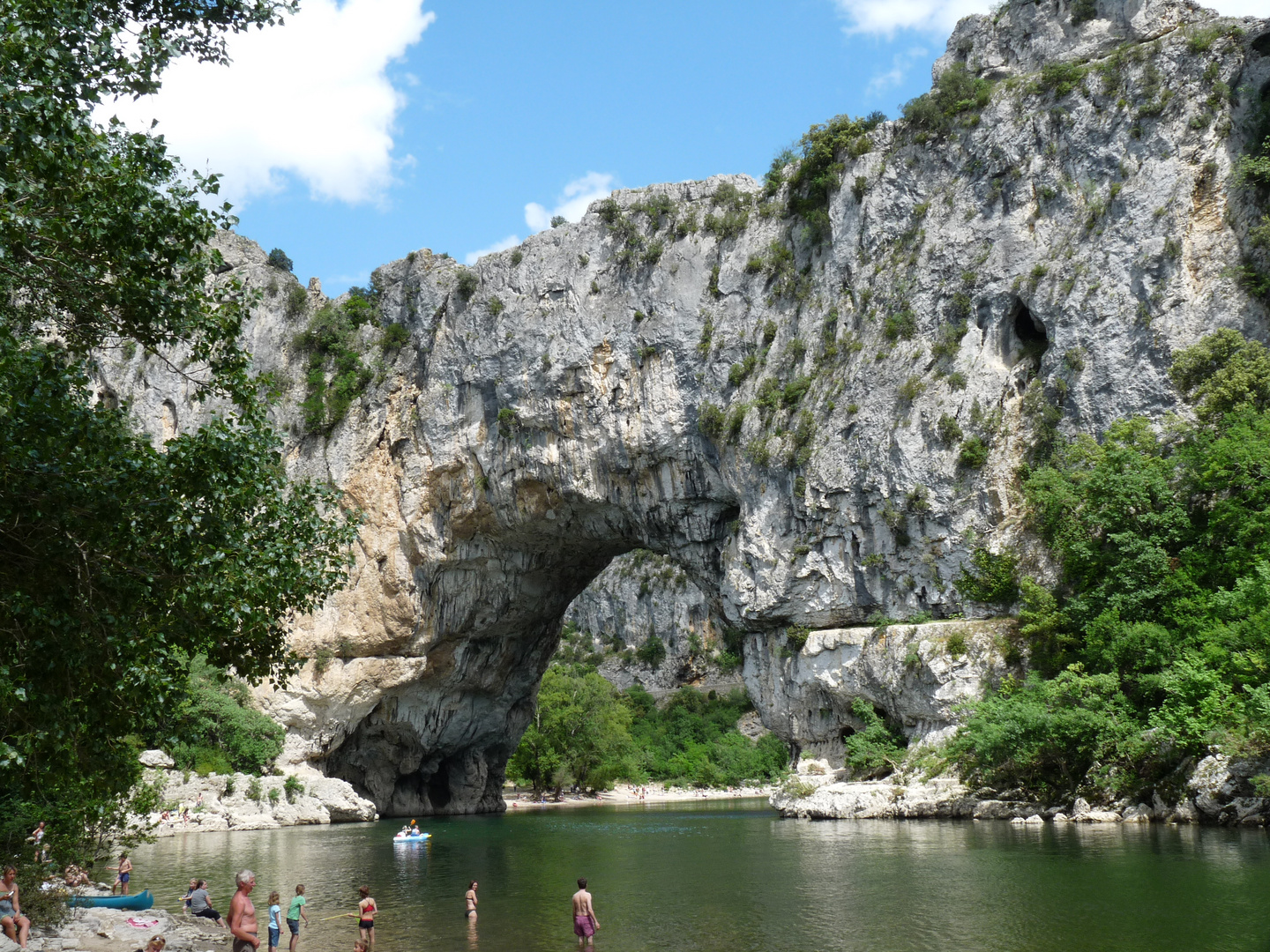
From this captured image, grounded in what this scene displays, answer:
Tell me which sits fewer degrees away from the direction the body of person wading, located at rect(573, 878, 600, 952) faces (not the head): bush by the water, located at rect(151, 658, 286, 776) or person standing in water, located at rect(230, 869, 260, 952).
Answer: the bush by the water

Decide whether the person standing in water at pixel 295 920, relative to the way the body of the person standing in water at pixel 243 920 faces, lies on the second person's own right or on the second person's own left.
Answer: on the second person's own left

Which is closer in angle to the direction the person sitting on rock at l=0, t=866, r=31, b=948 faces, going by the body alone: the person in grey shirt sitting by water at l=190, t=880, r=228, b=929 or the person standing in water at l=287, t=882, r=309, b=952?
the person standing in water

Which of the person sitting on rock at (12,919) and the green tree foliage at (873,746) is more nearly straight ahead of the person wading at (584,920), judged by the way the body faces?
the green tree foliage

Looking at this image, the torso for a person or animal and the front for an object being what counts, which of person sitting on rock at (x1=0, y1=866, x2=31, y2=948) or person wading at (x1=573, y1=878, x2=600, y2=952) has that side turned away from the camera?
the person wading

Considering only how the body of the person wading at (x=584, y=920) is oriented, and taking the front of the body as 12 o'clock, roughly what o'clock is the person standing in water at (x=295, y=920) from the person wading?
The person standing in water is roughly at 10 o'clock from the person wading.

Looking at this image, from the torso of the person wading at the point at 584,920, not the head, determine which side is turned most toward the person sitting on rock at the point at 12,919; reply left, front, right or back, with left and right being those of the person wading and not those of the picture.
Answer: left

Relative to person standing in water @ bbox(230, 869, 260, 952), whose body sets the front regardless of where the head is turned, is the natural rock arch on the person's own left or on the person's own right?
on the person's own left

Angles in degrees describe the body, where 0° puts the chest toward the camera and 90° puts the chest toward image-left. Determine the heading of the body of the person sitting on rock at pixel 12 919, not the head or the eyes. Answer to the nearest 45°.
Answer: approximately 315°

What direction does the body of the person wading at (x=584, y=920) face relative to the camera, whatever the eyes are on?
away from the camera

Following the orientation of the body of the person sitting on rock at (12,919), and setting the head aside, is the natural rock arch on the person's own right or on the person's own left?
on the person's own left
